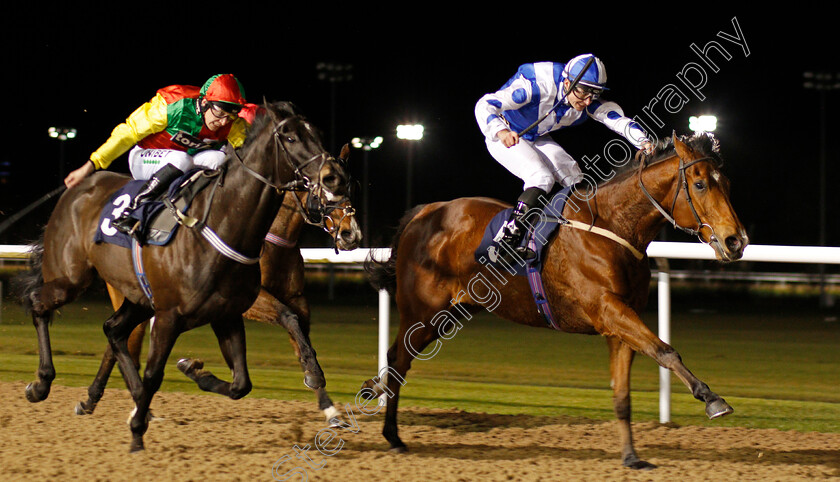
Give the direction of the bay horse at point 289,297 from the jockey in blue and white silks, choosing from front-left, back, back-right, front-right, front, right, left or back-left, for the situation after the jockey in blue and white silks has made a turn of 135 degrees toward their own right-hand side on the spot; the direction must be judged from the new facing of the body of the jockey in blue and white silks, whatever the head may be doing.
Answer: front

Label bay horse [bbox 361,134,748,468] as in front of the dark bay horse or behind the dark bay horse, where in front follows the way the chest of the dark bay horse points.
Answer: in front

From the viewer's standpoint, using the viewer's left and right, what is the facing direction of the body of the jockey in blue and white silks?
facing the viewer and to the right of the viewer

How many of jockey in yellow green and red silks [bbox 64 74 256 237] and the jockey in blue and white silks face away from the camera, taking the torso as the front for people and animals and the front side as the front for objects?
0

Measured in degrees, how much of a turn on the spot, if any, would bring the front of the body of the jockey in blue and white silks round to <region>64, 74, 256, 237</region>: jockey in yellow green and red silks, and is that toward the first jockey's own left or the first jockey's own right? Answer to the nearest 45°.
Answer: approximately 135° to the first jockey's own right

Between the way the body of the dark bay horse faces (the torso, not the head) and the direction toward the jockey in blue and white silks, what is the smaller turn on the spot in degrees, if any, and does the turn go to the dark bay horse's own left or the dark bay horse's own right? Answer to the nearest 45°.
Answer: approximately 45° to the dark bay horse's own left
